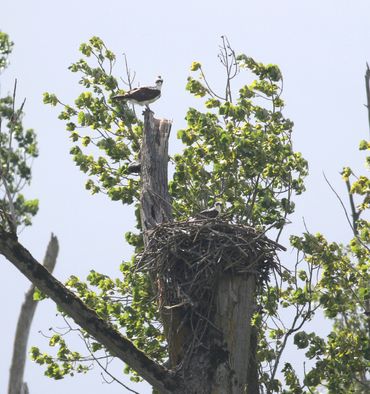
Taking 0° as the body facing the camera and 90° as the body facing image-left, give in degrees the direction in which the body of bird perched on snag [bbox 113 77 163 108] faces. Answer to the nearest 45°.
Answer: approximately 270°
